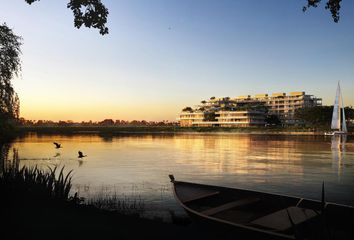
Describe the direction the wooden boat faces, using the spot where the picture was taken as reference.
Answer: facing away from the viewer and to the left of the viewer

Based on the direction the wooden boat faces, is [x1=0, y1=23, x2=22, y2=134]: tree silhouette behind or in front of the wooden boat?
in front
